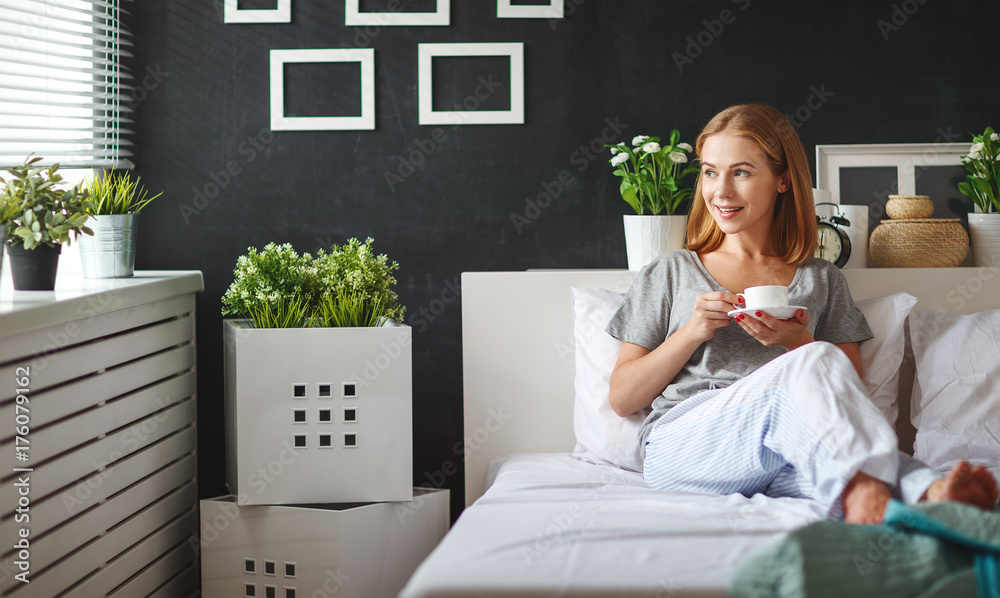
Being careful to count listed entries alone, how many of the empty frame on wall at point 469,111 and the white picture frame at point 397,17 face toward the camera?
2

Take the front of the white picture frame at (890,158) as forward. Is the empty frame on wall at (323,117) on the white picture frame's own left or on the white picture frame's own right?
on the white picture frame's own right

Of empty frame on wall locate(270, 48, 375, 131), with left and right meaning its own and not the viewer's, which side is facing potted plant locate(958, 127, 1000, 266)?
left
